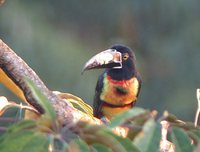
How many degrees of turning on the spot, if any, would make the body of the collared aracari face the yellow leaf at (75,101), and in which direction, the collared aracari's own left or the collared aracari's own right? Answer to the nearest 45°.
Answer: approximately 90° to the collared aracari's own right

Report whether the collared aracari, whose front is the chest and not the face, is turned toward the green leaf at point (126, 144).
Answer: yes

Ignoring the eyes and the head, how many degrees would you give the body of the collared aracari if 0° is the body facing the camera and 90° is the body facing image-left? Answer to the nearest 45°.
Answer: approximately 0°

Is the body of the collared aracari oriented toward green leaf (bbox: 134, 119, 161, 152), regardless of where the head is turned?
yes
